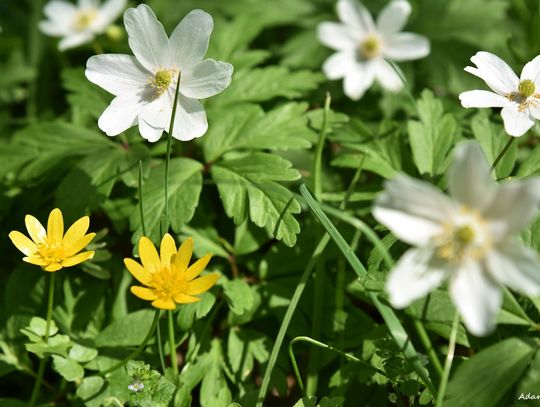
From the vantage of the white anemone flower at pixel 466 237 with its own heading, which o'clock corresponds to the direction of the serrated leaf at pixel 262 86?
The serrated leaf is roughly at 5 o'clock from the white anemone flower.

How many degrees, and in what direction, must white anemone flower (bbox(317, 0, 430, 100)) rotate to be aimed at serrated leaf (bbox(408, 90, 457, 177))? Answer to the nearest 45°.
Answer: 0° — it already faces it

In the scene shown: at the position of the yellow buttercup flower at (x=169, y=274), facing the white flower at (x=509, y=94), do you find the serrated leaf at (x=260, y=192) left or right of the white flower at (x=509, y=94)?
left

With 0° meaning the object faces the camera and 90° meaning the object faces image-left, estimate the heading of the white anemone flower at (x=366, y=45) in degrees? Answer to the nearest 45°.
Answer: approximately 0°

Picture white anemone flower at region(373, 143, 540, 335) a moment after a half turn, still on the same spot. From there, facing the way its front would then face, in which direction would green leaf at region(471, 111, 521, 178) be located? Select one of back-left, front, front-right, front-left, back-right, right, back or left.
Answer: front

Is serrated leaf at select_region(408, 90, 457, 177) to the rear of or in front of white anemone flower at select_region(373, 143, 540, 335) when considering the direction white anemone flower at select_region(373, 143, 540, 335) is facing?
to the rear

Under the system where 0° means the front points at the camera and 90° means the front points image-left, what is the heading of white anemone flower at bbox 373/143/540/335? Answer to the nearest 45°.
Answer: approximately 0°

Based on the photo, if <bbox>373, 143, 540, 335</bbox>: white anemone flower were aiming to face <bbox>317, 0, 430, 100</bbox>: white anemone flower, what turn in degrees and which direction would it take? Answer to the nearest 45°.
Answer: approximately 180°
